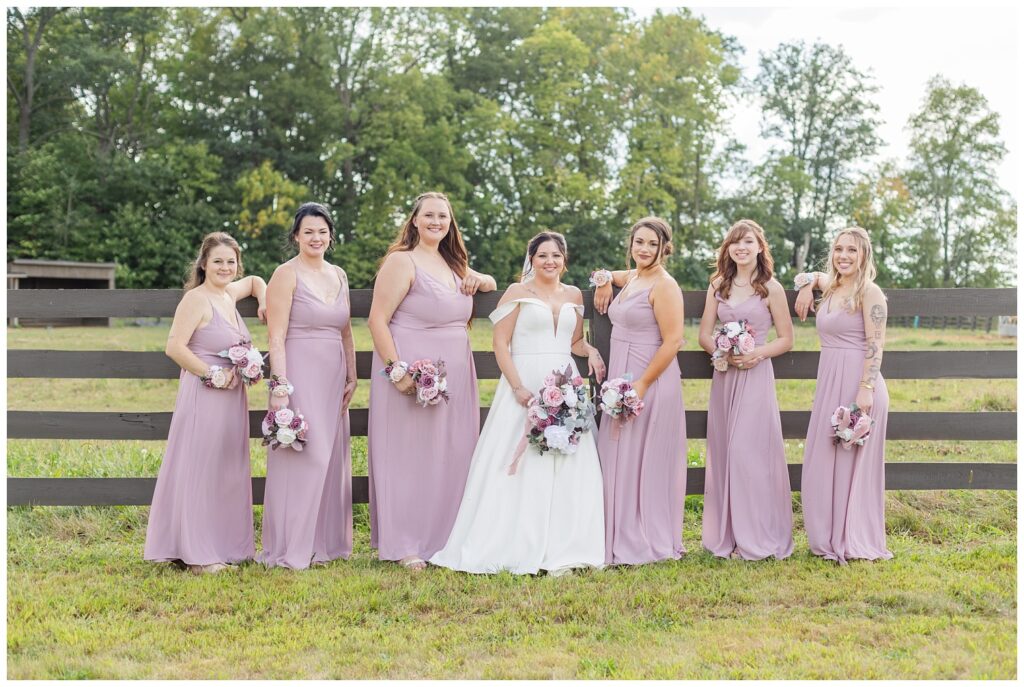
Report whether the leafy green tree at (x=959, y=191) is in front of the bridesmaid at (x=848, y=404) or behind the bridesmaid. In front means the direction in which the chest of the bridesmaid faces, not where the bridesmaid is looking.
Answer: behind

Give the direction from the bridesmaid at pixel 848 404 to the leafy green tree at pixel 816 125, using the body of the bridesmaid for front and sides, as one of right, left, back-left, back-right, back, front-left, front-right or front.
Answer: back-right

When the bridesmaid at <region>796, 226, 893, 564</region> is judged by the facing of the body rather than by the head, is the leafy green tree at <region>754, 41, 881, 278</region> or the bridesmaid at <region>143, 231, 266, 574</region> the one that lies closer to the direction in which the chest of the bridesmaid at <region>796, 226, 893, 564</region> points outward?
the bridesmaid

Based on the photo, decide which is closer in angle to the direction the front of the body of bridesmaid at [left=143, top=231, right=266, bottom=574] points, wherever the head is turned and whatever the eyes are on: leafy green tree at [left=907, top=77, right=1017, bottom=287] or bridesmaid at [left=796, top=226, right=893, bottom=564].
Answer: the bridesmaid

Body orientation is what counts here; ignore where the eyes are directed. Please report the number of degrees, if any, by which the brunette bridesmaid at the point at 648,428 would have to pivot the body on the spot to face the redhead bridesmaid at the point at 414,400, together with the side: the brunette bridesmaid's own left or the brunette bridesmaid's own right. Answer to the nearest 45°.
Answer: approximately 45° to the brunette bridesmaid's own right

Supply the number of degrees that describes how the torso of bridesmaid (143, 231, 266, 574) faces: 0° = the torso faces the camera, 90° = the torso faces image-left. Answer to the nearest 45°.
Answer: approximately 315°

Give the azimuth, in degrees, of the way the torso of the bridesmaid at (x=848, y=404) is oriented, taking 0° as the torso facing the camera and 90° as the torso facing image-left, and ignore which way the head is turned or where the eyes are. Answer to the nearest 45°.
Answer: approximately 45°

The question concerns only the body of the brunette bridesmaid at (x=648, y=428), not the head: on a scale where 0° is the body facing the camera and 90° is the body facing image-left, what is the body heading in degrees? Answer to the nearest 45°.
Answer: approximately 45°

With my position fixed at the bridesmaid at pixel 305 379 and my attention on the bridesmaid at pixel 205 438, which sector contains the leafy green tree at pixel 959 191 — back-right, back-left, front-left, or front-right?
back-right
